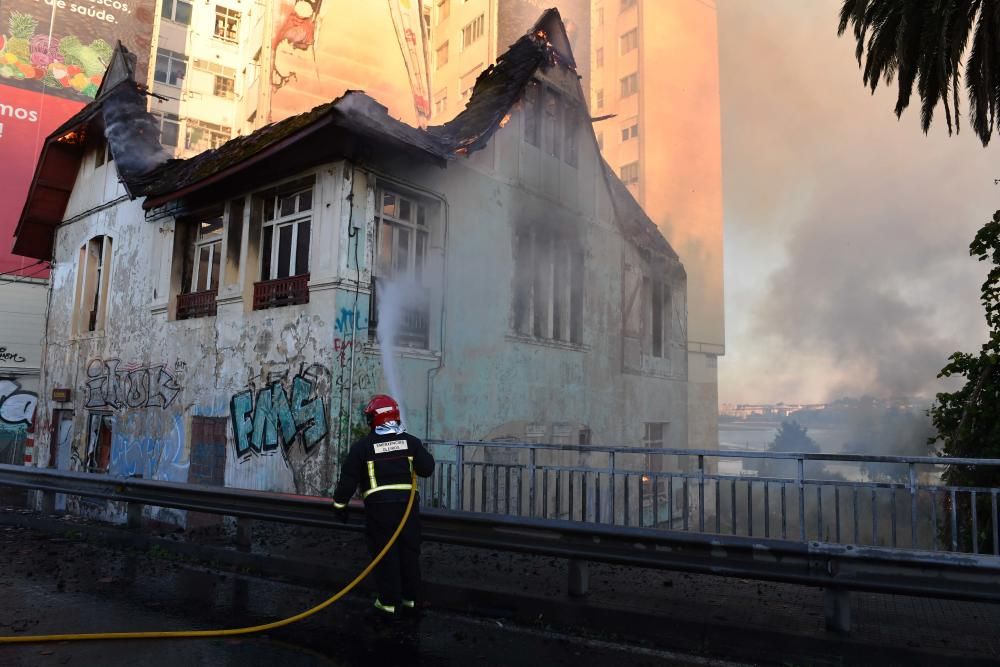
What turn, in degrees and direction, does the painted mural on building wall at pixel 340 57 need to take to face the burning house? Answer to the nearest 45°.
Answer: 0° — it already faces it

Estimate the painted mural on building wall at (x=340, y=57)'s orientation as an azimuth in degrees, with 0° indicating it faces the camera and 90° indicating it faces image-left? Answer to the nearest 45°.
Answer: approximately 0°

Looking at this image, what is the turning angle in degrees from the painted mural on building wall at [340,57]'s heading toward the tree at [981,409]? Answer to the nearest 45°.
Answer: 0° — it already faces it

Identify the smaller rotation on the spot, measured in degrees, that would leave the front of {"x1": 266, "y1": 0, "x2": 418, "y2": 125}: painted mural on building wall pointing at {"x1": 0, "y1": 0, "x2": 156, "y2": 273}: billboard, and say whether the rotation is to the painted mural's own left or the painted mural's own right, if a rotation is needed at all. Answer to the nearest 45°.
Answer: approximately 135° to the painted mural's own right

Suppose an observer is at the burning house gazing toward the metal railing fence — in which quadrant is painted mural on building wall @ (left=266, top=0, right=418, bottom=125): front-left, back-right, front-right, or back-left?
back-left

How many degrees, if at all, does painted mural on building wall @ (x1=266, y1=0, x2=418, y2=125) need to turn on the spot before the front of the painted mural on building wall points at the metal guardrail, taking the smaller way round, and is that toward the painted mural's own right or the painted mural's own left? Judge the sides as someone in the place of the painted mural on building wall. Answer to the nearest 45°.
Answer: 0° — it already faces it

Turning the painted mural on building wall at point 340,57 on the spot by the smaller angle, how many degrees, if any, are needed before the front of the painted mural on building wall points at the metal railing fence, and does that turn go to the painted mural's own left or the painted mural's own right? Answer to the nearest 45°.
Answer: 0° — it already faces it

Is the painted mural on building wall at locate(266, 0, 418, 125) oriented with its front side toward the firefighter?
yes
